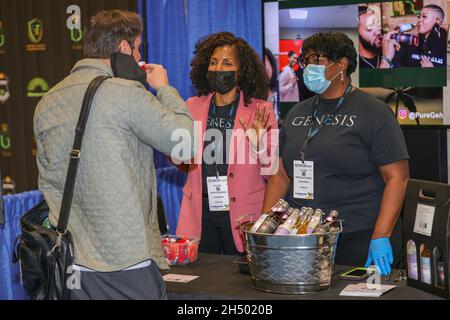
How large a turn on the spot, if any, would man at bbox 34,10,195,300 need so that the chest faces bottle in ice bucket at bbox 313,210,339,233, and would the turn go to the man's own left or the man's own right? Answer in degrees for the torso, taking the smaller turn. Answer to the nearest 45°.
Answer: approximately 45° to the man's own right

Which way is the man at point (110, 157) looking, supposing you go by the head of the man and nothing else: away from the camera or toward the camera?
away from the camera

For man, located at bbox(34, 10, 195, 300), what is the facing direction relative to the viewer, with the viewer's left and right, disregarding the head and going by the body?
facing away from the viewer and to the right of the viewer

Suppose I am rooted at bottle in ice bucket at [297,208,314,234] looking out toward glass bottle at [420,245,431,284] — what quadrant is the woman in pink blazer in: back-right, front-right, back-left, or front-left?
back-left

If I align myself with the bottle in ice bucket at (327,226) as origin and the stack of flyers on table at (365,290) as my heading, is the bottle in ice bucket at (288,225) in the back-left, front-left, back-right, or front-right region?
back-right

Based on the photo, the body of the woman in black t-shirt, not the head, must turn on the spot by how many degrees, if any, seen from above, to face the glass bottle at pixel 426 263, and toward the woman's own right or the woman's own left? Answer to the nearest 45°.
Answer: approximately 45° to the woman's own left

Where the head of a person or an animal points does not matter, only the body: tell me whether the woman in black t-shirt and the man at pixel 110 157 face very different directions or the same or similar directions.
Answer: very different directions

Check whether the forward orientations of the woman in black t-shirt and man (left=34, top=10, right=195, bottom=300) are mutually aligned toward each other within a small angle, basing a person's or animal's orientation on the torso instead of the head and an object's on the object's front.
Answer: yes

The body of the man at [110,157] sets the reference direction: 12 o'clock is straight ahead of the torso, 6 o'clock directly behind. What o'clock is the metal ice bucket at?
The metal ice bucket is roughly at 1 o'clock from the man.
